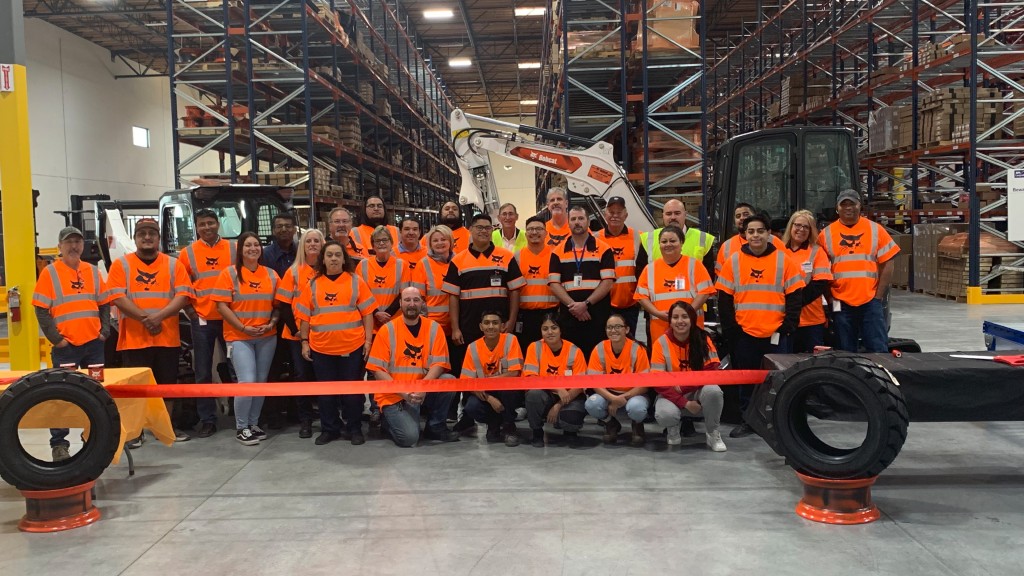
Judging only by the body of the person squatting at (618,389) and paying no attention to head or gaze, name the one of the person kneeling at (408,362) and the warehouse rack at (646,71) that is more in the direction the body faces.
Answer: the person kneeling

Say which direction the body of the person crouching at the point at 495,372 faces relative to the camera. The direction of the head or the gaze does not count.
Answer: toward the camera

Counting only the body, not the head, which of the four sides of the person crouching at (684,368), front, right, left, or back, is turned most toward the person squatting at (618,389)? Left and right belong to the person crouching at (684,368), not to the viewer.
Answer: right

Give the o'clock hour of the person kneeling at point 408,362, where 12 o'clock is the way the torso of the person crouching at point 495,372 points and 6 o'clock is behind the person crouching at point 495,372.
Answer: the person kneeling at point 408,362 is roughly at 3 o'clock from the person crouching at point 495,372.

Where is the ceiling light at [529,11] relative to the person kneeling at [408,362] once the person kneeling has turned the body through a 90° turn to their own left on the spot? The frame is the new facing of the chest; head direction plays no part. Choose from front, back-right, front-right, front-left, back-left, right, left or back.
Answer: left

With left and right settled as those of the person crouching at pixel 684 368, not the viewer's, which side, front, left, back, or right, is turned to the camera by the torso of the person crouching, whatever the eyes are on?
front

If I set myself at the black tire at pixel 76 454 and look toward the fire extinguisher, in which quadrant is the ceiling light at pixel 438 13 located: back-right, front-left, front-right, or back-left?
front-right

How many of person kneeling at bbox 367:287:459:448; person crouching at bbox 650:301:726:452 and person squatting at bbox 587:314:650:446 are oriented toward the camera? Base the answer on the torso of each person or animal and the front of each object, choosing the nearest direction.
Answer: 3

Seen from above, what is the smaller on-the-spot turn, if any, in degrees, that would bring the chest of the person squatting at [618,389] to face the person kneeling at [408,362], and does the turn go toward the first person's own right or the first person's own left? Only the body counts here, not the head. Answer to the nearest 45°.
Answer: approximately 90° to the first person's own right

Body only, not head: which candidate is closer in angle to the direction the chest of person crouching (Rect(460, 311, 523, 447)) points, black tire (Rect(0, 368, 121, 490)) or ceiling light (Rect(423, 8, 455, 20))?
the black tire

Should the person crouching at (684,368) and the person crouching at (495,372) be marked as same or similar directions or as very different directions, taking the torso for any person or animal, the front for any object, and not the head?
same or similar directions

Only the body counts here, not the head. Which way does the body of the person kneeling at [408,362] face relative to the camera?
toward the camera

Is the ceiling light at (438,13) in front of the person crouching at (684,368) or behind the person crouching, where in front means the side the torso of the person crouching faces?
behind

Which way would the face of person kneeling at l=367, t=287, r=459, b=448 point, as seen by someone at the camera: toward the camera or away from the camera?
toward the camera

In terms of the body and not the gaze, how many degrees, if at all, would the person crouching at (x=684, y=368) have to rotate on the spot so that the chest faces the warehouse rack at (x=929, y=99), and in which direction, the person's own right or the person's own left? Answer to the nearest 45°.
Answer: approximately 135° to the person's own left

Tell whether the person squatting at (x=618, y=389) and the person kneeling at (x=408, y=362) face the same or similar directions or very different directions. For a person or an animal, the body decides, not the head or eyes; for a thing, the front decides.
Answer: same or similar directions

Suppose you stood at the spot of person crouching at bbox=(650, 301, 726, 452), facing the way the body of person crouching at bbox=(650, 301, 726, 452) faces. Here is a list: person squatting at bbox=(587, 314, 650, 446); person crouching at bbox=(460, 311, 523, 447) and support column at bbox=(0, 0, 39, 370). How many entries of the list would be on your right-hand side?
3

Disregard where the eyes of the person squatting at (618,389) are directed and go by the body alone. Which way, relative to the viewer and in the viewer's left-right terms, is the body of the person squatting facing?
facing the viewer

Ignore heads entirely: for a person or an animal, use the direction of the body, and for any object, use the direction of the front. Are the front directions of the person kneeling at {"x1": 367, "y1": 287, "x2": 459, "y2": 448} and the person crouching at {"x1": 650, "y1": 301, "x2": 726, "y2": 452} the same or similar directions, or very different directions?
same or similar directions
